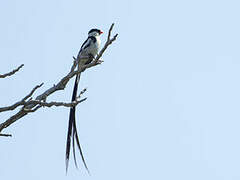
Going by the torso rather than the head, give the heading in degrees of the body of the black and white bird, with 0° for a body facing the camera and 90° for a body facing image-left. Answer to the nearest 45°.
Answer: approximately 270°
